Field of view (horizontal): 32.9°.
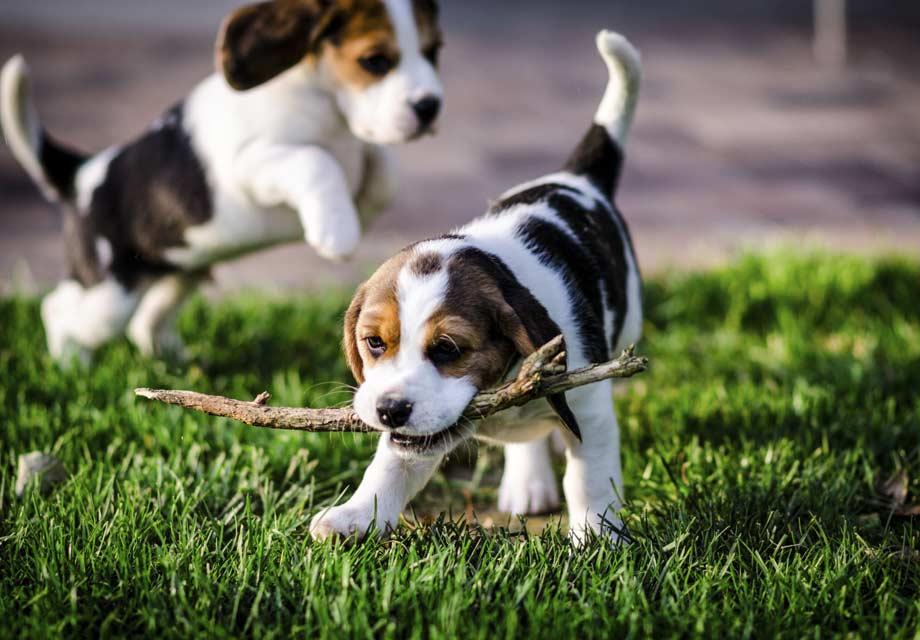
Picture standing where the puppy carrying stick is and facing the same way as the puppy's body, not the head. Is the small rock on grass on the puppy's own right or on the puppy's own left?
on the puppy's own right

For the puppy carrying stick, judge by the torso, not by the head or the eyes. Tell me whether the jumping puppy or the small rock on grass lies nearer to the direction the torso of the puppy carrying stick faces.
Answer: the small rock on grass

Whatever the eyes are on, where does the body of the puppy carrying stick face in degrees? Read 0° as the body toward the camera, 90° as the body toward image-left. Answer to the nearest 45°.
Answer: approximately 45°

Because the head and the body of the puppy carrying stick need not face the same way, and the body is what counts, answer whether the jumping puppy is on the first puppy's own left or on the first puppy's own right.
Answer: on the first puppy's own right
